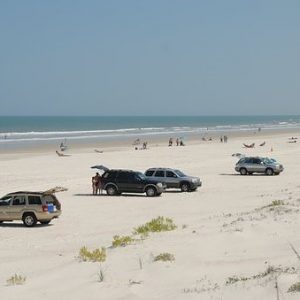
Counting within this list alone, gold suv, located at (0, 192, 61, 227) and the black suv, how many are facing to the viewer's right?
1

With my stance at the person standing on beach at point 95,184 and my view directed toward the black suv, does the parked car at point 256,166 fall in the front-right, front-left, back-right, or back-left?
front-left

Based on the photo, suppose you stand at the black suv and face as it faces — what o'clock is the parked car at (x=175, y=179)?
The parked car is roughly at 11 o'clock from the black suv.

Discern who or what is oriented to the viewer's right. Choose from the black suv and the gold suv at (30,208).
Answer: the black suv

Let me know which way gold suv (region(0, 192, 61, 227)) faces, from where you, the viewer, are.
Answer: facing away from the viewer and to the left of the viewer

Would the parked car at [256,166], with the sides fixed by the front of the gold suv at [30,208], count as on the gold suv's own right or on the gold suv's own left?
on the gold suv's own right

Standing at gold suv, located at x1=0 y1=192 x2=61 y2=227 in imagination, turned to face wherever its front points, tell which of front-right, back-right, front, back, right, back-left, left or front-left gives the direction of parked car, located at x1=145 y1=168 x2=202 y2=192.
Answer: right

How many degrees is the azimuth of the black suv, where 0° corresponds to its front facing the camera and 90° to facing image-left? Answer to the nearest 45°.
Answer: approximately 270°

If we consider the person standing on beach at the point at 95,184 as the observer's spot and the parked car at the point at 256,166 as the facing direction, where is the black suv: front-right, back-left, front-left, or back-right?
front-right

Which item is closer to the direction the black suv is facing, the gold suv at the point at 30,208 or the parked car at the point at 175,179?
the parked car

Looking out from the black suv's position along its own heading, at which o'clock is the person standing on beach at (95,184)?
The person standing on beach is roughly at 6 o'clock from the black suv.
